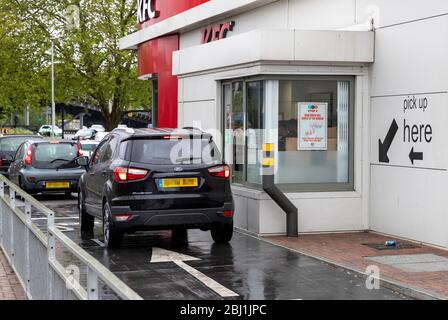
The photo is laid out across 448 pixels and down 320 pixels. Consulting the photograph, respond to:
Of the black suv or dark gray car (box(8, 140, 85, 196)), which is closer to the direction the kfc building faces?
the black suv

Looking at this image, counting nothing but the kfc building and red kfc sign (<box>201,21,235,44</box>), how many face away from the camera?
0

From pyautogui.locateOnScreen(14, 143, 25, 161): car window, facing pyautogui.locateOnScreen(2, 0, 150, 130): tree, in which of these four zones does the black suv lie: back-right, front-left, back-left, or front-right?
back-right

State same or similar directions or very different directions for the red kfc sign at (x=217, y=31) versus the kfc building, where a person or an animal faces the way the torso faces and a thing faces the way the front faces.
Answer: same or similar directions

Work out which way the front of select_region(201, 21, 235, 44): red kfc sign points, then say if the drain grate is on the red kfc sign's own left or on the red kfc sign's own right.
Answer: on the red kfc sign's own left

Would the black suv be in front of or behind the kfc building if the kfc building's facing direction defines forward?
in front

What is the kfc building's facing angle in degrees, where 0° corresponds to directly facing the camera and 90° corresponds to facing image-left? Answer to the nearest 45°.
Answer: approximately 45°

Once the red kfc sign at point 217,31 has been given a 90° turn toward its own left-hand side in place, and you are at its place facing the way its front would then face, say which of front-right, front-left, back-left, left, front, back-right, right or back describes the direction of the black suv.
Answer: front-right

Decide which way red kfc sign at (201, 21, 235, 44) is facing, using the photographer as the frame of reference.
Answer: facing the viewer and to the left of the viewer

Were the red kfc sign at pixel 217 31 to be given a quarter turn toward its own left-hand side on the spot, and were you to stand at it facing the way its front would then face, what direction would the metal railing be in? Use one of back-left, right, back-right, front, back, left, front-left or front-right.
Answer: front-right
